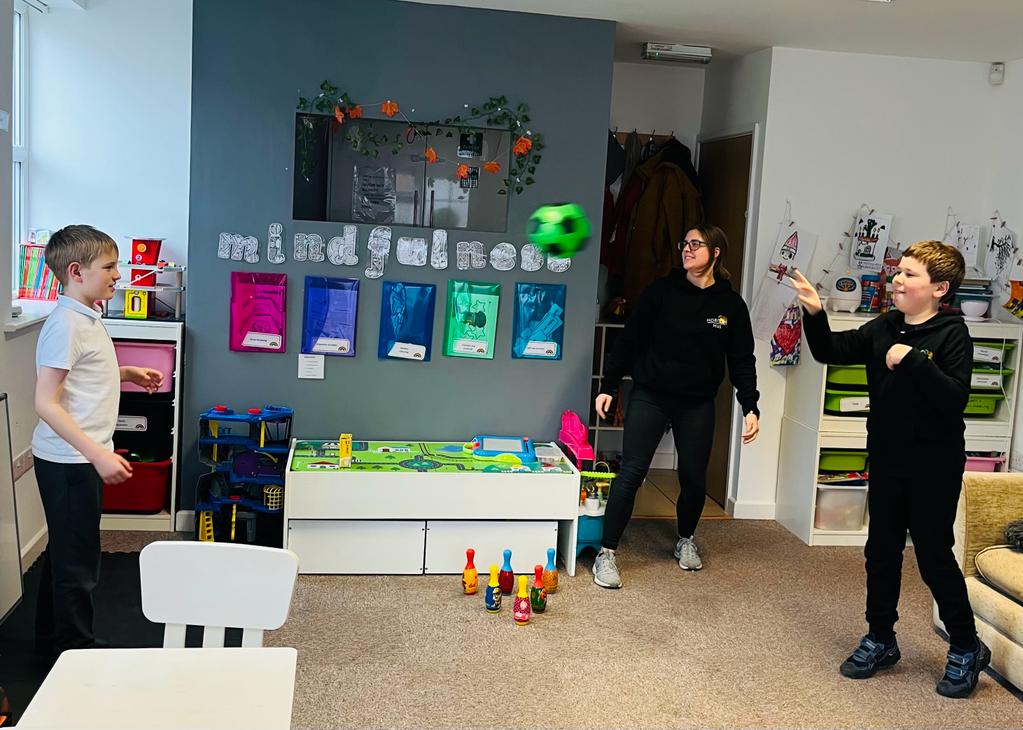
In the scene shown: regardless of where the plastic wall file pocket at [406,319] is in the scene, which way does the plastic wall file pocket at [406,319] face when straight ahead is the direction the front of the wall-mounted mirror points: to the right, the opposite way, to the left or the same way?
the same way

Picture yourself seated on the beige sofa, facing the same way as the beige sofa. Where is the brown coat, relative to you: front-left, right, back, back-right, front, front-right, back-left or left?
right

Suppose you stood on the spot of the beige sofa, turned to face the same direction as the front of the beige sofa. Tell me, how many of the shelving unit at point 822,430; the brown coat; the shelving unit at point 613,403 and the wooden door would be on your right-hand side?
4

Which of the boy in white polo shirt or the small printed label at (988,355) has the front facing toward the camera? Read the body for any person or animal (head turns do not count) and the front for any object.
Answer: the small printed label

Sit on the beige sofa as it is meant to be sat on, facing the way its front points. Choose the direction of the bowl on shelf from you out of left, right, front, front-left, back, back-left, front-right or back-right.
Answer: back-right

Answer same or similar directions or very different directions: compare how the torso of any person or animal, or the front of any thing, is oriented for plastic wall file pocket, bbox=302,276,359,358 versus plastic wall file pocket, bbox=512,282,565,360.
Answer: same or similar directions

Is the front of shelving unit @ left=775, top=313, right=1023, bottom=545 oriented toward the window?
no

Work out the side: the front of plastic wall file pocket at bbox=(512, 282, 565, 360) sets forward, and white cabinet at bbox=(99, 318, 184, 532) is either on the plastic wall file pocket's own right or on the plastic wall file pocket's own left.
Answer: on the plastic wall file pocket's own right

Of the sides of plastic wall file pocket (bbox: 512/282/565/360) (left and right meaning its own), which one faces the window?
right

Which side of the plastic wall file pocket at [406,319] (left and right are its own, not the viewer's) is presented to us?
front

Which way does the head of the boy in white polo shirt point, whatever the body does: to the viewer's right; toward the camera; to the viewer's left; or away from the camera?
to the viewer's right

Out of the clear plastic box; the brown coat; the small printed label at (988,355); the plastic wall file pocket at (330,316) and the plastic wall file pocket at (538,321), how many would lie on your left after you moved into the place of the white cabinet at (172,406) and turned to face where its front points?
5

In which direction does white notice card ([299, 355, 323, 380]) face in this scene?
toward the camera

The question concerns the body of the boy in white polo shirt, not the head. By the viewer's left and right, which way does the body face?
facing to the right of the viewer

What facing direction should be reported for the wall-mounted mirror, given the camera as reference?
facing the viewer

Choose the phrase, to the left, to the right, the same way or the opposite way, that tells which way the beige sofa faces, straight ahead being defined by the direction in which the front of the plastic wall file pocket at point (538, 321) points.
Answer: to the right

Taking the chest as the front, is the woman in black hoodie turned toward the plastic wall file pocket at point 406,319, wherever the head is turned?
no

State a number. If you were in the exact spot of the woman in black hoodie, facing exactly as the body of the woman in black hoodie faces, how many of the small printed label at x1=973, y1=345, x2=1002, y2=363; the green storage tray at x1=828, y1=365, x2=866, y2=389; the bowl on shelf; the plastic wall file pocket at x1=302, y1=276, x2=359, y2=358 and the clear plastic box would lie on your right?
1

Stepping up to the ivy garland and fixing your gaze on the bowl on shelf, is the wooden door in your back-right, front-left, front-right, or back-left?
front-left

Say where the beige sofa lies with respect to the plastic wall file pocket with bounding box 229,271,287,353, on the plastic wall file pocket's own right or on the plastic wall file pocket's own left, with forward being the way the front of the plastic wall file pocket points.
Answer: on the plastic wall file pocket's own left
